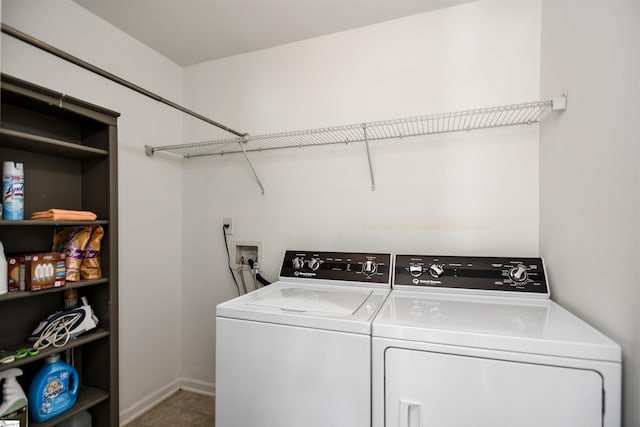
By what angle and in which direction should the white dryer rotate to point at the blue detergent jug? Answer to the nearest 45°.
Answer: approximately 90° to its right

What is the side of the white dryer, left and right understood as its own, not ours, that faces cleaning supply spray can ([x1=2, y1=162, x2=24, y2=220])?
right

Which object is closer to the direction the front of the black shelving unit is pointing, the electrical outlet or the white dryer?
the white dryer

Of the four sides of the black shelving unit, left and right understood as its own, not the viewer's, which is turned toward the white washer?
front

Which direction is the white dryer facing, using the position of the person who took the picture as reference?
facing the viewer

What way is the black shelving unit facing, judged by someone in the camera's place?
facing the viewer and to the right of the viewer

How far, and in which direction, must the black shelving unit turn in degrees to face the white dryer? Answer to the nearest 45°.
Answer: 0° — it already faces it

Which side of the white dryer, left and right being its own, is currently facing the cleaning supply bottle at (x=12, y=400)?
right

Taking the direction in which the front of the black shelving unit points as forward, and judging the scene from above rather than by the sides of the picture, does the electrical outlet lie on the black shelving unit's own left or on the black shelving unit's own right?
on the black shelving unit's own left

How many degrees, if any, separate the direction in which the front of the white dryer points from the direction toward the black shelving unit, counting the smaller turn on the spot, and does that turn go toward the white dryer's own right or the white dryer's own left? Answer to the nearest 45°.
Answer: approximately 90° to the white dryer's own right

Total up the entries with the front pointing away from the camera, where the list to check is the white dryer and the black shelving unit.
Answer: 0

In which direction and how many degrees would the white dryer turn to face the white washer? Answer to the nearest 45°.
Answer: approximately 90° to its right
